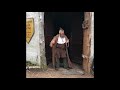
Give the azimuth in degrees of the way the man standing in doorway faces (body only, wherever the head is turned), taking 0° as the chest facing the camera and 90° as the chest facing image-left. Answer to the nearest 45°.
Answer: approximately 0°
